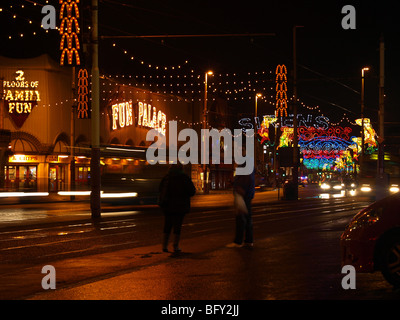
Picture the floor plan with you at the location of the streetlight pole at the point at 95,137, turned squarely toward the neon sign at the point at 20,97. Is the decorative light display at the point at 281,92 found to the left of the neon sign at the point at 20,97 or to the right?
right

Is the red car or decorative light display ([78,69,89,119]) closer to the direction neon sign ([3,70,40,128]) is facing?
the red car

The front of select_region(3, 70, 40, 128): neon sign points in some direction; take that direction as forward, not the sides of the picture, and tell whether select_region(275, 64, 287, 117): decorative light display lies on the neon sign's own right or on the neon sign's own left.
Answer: on the neon sign's own left

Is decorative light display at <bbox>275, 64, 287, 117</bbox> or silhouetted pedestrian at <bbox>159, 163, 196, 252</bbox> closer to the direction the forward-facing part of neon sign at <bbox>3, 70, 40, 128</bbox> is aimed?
the silhouetted pedestrian

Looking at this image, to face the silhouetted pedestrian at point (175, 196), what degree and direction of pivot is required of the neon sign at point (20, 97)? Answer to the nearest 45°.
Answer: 0° — it already faces them

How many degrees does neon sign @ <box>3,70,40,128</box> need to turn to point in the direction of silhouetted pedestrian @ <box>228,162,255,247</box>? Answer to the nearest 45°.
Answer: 0° — it already faces them

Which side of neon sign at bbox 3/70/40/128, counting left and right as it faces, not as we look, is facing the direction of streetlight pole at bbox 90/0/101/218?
front

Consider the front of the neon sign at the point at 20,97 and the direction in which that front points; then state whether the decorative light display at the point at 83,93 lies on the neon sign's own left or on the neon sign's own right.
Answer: on the neon sign's own left

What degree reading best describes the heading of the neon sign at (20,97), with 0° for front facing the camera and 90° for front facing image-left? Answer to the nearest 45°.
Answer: approximately 0°

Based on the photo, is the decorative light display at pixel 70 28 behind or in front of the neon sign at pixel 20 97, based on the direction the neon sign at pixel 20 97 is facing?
in front
